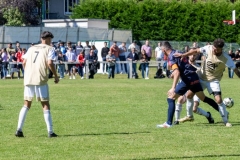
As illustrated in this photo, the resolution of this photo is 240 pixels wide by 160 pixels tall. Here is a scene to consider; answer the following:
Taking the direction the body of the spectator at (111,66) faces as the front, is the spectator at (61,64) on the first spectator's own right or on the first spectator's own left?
on the first spectator's own right

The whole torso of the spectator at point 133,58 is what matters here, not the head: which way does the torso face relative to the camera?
toward the camera

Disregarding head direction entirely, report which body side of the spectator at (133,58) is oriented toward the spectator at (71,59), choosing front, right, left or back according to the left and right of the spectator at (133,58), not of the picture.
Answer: right

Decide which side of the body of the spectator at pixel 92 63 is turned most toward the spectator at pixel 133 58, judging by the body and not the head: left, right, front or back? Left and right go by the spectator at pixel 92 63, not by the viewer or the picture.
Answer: left

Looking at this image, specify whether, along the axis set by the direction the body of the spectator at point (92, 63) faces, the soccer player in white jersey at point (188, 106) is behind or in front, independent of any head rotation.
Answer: in front

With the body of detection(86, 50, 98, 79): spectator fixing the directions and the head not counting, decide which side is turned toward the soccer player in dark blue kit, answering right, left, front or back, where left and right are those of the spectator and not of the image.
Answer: front

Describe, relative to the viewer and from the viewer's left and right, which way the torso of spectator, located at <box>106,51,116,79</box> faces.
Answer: facing the viewer

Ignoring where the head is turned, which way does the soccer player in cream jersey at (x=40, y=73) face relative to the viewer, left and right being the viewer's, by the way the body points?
facing away from the viewer and to the right of the viewer

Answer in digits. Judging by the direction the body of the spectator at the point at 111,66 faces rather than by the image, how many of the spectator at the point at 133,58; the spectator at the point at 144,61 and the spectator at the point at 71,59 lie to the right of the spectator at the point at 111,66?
1

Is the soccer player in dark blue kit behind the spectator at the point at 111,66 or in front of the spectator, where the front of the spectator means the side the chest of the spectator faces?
in front

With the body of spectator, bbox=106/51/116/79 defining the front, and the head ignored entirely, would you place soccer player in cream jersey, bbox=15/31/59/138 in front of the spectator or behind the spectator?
in front

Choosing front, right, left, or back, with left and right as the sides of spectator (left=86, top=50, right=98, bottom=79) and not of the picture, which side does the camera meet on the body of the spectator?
front
